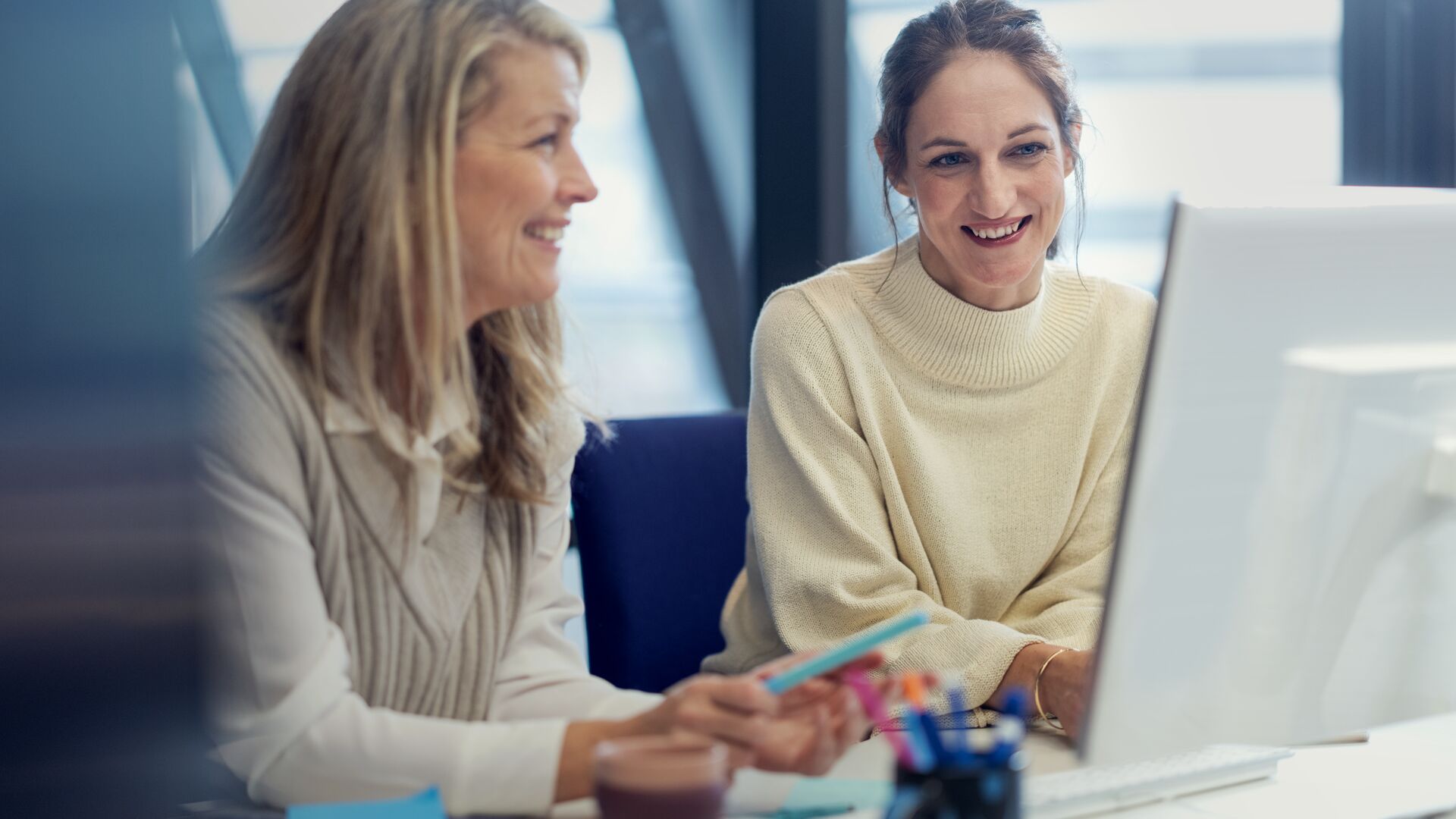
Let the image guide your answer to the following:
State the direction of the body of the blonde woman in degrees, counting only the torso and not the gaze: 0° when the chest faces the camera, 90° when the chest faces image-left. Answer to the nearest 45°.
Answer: approximately 315°

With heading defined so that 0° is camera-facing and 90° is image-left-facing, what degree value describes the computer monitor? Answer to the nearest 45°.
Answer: approximately 135°

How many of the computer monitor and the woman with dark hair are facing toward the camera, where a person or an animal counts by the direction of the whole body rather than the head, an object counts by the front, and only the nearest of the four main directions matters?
1

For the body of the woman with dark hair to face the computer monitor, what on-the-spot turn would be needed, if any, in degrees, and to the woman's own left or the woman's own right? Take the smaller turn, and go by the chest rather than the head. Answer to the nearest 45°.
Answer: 0° — they already face it

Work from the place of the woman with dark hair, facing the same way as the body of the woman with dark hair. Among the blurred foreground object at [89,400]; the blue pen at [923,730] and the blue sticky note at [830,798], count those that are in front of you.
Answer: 3

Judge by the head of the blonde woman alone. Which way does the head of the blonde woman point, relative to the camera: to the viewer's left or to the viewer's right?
to the viewer's right
